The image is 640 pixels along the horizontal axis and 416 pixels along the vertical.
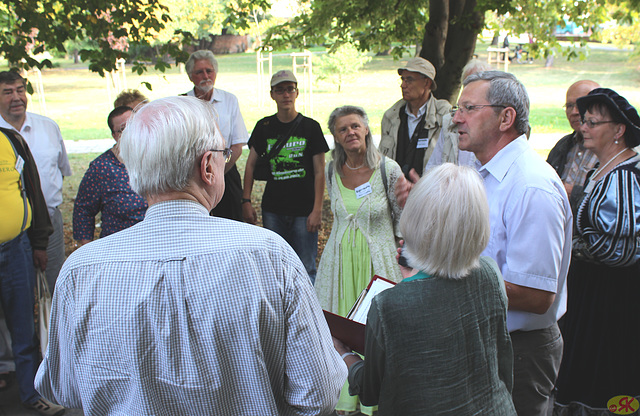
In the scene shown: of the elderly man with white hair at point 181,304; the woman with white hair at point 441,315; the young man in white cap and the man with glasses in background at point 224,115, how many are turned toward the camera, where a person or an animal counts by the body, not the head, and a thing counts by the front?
2

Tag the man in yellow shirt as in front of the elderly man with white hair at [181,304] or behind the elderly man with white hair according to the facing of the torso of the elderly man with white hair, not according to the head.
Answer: in front

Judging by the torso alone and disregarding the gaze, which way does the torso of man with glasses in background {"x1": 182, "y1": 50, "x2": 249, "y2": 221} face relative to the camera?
toward the camera

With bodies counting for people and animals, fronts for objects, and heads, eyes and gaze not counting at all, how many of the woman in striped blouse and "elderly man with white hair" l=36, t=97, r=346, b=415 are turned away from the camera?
1

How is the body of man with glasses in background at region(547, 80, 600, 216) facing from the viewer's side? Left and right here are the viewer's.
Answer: facing the viewer and to the left of the viewer

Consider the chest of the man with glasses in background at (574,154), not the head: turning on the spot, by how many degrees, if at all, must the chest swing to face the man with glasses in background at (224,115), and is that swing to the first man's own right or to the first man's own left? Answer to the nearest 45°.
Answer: approximately 45° to the first man's own right

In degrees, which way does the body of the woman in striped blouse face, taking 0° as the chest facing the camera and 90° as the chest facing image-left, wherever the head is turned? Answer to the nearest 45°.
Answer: approximately 90°

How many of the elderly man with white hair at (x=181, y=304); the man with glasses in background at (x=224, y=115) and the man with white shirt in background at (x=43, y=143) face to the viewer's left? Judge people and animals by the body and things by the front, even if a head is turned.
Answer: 0

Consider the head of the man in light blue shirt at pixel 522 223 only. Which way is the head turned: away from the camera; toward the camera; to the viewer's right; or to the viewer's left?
to the viewer's left

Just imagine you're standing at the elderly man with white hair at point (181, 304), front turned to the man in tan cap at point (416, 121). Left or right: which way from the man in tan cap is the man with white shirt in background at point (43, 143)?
left

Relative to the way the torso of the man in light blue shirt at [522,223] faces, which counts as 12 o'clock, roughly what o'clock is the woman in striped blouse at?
The woman in striped blouse is roughly at 4 o'clock from the man in light blue shirt.

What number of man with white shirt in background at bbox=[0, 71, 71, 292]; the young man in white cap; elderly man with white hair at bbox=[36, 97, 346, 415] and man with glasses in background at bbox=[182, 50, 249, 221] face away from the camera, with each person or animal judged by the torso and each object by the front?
1

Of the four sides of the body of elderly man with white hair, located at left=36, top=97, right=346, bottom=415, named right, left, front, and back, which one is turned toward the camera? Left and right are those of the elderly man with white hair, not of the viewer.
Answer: back

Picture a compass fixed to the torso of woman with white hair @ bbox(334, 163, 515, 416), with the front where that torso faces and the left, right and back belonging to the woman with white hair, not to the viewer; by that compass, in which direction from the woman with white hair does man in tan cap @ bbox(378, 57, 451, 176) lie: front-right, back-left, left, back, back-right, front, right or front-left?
front-right

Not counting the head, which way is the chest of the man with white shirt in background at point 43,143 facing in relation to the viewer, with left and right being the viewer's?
facing the viewer and to the right of the viewer

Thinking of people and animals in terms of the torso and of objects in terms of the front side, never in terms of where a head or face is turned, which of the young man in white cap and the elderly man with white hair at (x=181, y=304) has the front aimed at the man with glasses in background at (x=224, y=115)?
the elderly man with white hair

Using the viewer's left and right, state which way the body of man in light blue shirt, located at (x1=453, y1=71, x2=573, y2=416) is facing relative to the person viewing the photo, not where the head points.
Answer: facing to the left of the viewer

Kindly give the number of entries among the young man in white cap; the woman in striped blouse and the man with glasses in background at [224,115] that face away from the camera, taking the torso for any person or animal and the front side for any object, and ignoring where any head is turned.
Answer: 0
